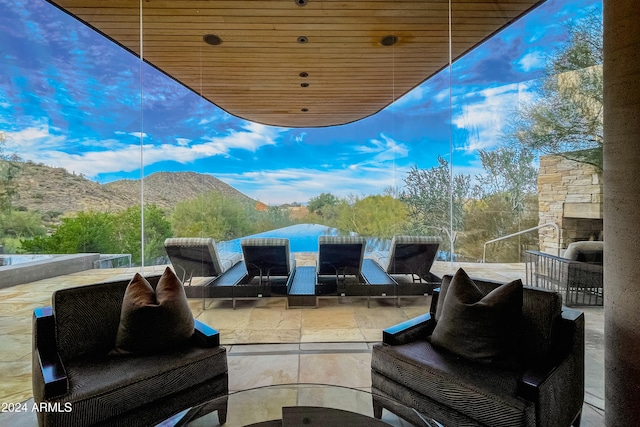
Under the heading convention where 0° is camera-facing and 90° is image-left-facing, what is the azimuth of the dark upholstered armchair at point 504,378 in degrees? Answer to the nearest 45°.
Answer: approximately 45°

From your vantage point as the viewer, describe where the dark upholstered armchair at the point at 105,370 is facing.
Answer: facing the viewer and to the right of the viewer

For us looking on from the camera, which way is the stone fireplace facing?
facing the viewer

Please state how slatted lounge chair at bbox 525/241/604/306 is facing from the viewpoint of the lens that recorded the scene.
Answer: facing away from the viewer and to the left of the viewer

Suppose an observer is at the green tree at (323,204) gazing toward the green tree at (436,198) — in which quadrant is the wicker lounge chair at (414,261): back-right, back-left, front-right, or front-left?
front-right

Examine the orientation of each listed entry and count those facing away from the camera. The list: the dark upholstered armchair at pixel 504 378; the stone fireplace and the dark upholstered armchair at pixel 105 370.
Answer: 0

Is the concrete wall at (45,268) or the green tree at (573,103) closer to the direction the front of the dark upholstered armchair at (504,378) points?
the concrete wall

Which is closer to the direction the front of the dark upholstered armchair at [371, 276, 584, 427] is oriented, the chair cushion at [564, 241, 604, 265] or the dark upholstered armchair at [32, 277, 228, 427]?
the dark upholstered armchair
